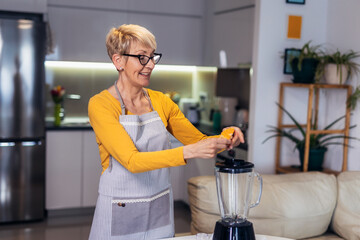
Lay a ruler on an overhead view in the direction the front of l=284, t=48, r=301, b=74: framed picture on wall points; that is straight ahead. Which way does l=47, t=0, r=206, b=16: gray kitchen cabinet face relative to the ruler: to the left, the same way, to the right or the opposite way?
the same way

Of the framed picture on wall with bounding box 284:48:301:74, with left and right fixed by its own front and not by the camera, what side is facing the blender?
front

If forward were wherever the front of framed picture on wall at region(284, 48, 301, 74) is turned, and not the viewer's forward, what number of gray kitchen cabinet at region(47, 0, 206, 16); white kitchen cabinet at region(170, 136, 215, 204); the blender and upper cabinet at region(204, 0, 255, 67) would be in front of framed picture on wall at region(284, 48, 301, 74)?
1

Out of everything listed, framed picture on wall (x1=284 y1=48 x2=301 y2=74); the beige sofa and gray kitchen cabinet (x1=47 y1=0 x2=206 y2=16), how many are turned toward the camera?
3

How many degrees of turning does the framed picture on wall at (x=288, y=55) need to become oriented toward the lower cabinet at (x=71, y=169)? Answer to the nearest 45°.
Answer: approximately 90° to its right

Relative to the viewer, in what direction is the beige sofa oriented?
toward the camera

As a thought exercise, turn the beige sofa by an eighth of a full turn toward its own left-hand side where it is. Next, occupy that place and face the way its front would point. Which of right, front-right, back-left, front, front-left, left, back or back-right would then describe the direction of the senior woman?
right

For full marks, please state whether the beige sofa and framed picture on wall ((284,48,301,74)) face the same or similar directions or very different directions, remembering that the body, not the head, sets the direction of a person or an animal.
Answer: same or similar directions

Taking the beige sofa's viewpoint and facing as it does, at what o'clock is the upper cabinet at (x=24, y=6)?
The upper cabinet is roughly at 4 o'clock from the beige sofa.

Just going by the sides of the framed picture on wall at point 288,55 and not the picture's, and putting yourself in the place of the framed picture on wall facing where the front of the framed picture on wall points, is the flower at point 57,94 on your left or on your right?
on your right

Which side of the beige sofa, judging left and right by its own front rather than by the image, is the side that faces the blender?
front

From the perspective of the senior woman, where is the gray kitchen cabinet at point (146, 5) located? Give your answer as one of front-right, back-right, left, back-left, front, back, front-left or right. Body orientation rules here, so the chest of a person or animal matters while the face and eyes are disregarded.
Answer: back-left

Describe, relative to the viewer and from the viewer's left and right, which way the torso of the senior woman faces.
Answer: facing the viewer and to the right of the viewer

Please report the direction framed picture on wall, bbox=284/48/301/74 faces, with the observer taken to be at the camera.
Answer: facing the viewer

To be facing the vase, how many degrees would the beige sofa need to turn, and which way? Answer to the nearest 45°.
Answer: approximately 135° to its right

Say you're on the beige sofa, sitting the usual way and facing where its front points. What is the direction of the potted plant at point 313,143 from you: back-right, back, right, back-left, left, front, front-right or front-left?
back

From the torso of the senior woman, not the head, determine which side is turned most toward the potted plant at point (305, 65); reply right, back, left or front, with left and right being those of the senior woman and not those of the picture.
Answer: left
